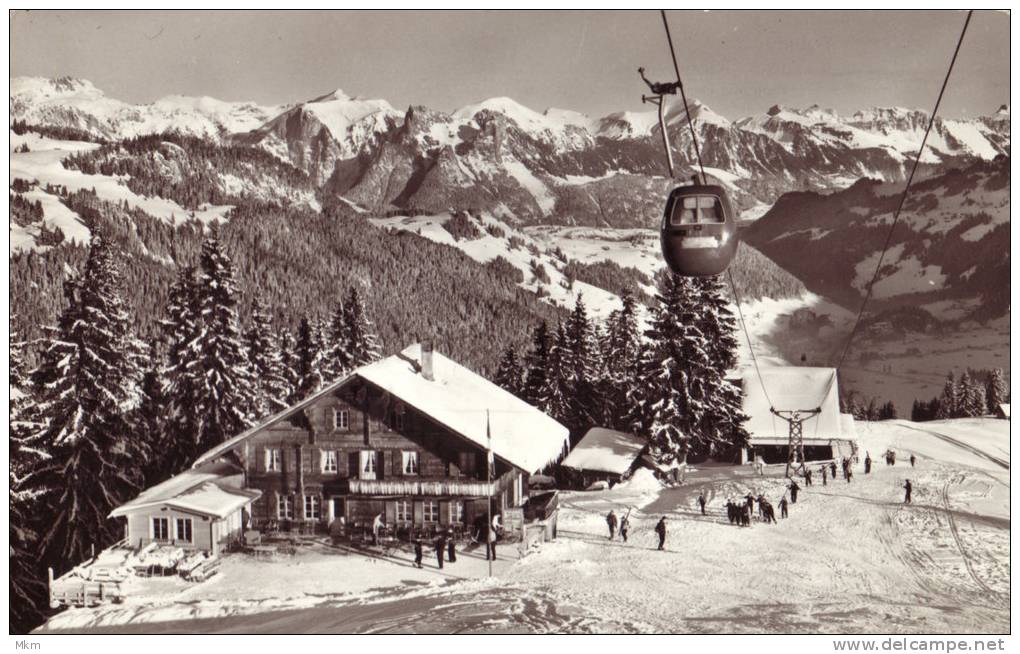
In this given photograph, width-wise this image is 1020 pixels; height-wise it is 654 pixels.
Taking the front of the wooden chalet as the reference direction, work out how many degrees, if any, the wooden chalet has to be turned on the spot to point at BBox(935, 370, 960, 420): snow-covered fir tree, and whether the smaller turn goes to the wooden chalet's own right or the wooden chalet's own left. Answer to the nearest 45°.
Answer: approximately 135° to the wooden chalet's own left

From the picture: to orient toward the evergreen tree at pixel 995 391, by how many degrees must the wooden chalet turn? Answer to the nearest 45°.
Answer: approximately 90° to its left

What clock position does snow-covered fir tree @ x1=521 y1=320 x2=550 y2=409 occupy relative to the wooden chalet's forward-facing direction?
The snow-covered fir tree is roughly at 7 o'clock from the wooden chalet.

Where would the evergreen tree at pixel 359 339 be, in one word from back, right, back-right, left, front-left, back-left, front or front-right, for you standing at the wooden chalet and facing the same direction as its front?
back

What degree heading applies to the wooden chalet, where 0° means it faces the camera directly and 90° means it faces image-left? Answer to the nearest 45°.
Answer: approximately 0°

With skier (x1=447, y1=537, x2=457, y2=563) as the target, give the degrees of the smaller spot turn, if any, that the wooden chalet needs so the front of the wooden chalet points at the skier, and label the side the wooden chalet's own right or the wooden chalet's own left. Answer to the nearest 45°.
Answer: approximately 45° to the wooden chalet's own left

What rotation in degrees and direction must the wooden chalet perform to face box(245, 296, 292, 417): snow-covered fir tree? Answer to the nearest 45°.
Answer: approximately 135° to its right

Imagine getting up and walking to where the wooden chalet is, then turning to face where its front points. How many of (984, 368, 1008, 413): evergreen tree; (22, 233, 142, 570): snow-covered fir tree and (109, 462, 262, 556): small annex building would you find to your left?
1

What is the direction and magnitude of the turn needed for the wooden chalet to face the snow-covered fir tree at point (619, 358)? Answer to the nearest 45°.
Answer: approximately 135° to its left

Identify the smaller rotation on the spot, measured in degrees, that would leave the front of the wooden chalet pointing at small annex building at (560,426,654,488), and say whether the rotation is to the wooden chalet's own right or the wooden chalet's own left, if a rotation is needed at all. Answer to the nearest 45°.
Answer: approximately 135° to the wooden chalet's own left

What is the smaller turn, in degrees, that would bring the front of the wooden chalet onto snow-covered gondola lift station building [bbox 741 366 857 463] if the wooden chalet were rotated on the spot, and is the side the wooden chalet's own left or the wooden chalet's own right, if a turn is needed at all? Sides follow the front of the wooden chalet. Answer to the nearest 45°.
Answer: approximately 135° to the wooden chalet's own left
